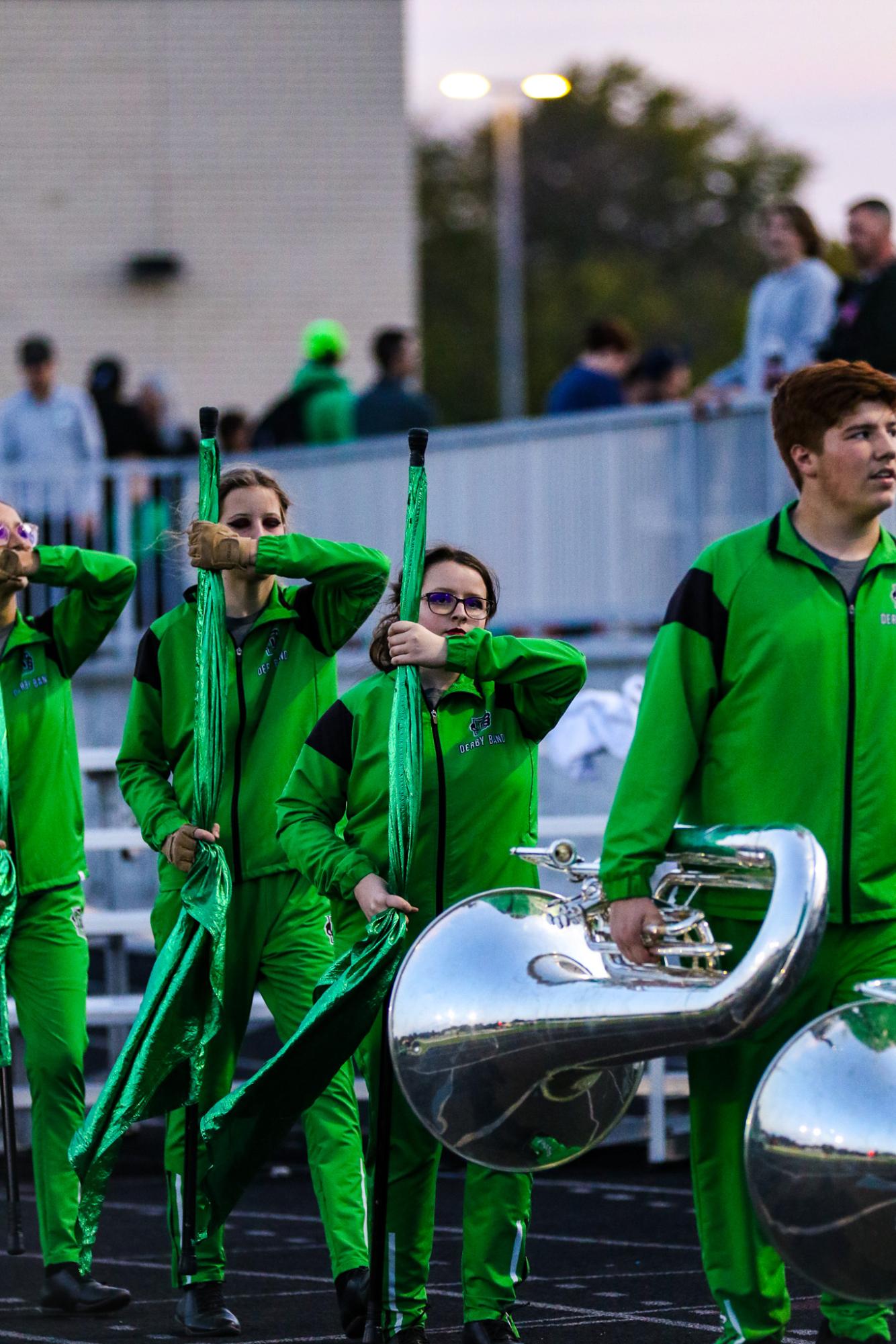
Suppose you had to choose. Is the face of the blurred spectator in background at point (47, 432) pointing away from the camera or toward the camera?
toward the camera

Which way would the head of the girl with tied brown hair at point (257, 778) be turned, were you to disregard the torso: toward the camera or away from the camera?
toward the camera

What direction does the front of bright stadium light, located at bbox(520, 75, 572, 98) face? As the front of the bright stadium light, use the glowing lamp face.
toward the camera

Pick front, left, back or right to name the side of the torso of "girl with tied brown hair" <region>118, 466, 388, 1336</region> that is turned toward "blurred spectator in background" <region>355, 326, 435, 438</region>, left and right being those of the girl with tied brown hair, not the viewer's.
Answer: back

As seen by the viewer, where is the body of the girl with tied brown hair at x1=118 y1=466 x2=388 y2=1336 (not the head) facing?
toward the camera

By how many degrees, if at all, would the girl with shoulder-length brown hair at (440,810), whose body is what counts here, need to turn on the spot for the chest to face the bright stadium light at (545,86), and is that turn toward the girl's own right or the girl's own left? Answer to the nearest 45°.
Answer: approximately 180°

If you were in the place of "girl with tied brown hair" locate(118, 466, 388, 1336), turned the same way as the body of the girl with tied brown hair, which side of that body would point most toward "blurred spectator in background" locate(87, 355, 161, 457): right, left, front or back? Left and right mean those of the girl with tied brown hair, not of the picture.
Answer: back

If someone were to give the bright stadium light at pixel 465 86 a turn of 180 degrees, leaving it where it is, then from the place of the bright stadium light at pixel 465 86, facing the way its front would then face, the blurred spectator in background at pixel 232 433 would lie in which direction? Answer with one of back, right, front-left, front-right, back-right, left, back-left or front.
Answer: back

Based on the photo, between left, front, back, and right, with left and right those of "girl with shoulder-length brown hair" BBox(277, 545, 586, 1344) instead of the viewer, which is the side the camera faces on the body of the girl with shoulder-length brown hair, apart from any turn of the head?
front
